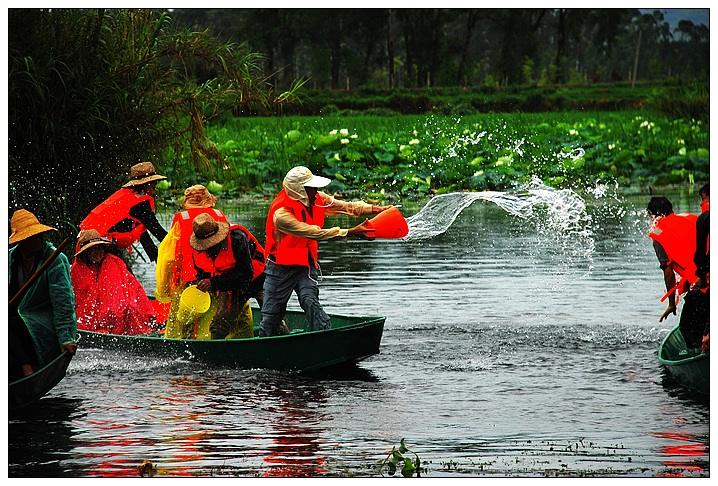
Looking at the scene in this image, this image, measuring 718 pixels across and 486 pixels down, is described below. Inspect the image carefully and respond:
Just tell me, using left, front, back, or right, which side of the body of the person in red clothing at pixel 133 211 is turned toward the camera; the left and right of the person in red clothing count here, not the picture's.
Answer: right

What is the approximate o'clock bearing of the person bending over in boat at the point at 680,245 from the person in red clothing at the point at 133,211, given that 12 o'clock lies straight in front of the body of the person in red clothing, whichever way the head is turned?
The person bending over in boat is roughly at 1 o'clock from the person in red clothing.

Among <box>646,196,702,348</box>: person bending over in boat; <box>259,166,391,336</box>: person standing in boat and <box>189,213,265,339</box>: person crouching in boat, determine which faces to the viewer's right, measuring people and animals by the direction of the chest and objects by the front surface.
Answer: the person standing in boat

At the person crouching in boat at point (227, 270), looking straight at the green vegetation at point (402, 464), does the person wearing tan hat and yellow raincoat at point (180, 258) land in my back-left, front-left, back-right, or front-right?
back-right

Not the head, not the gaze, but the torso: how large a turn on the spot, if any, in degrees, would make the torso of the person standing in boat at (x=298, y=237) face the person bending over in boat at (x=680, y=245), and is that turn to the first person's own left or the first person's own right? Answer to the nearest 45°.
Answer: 0° — they already face them

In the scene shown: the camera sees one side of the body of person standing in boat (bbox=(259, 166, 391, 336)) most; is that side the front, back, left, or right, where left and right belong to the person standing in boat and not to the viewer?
right

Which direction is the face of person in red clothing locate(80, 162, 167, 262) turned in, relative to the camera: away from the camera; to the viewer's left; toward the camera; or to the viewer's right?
to the viewer's right

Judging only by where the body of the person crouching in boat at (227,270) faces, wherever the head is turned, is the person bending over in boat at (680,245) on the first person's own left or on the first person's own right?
on the first person's own left

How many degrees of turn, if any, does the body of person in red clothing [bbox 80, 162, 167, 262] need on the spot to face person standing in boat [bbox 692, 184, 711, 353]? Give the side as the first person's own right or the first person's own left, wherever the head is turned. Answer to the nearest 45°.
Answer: approximately 45° to the first person's own right

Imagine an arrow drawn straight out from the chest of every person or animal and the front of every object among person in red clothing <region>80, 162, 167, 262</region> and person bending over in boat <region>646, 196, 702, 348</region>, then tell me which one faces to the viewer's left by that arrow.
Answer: the person bending over in boat

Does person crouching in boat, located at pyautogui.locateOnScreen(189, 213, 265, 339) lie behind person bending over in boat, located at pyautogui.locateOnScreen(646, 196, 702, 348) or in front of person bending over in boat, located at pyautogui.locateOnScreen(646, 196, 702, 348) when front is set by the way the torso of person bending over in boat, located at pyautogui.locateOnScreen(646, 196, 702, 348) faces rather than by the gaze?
in front

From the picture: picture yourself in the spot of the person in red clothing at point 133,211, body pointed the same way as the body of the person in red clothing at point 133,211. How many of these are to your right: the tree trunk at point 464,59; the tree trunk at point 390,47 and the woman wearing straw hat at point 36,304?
1

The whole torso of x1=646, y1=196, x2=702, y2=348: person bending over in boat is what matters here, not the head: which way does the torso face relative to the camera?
to the viewer's left

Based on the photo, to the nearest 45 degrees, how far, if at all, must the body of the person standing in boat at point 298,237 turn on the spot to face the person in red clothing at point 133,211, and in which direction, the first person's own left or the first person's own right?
approximately 135° to the first person's own left
